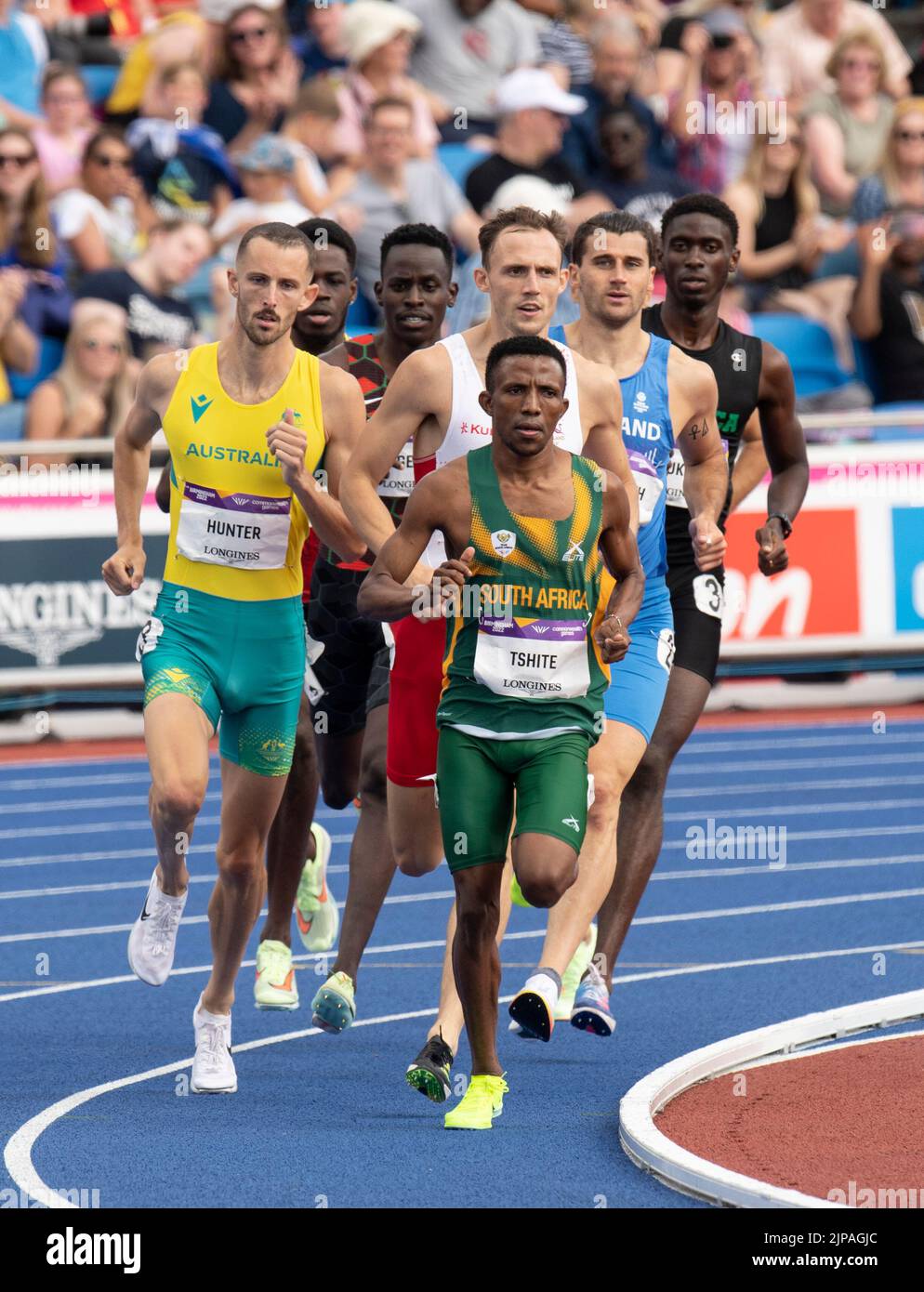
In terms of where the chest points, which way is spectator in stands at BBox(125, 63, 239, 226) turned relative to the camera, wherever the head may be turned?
toward the camera

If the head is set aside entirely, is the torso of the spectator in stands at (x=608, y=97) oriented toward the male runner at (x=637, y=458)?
yes

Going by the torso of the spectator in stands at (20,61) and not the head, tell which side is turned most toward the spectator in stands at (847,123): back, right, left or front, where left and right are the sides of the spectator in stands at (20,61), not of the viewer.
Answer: left

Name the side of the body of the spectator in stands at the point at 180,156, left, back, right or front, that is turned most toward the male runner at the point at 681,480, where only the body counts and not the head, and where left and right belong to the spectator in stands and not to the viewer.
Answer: front

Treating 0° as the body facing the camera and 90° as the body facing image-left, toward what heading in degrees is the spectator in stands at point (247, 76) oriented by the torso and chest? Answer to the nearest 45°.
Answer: approximately 0°

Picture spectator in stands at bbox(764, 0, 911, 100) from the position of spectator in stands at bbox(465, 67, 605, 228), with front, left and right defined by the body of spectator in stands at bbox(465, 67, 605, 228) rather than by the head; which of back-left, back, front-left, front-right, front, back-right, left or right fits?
left

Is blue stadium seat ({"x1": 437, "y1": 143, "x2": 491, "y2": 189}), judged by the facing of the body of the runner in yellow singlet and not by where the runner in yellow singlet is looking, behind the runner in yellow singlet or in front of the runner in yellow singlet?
behind

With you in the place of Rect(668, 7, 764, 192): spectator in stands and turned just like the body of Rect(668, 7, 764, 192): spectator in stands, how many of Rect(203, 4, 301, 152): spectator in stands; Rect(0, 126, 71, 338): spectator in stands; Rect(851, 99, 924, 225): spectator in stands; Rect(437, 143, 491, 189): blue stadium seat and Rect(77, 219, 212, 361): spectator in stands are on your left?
1

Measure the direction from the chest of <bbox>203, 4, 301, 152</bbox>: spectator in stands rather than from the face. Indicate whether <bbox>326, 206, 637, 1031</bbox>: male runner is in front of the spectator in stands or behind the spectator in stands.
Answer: in front
